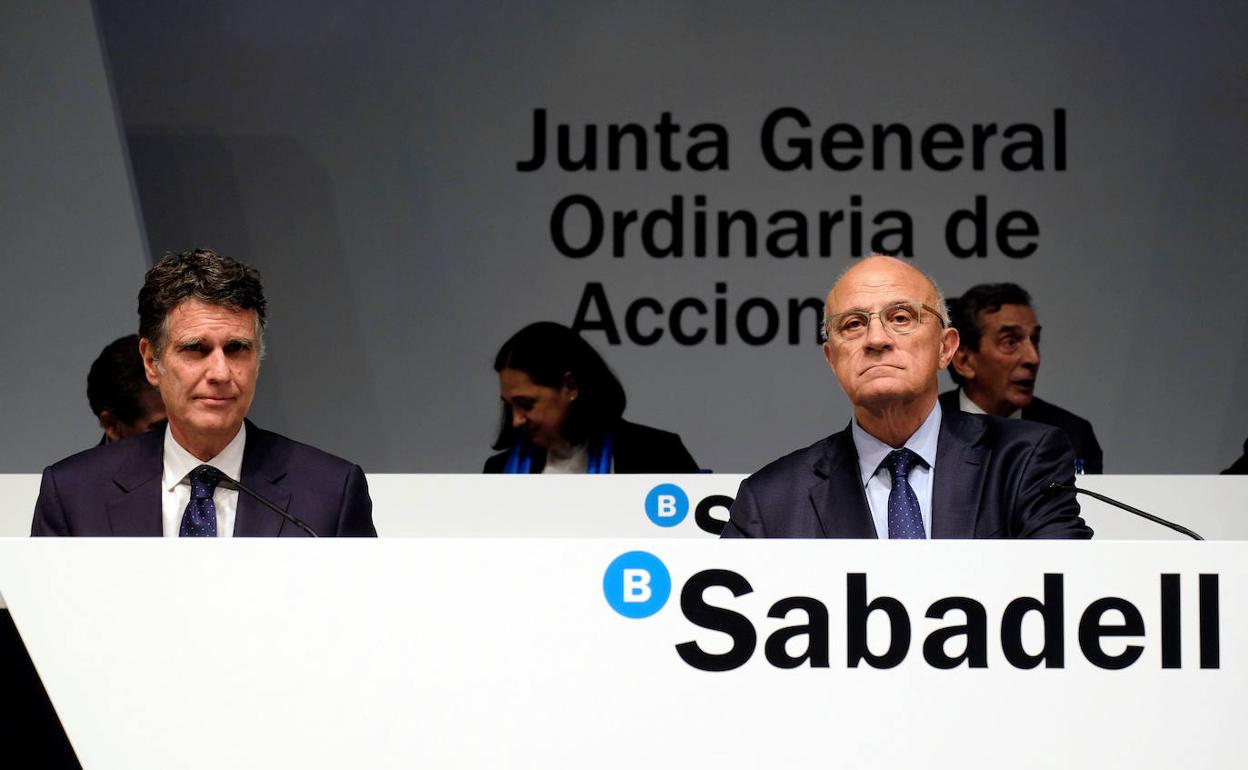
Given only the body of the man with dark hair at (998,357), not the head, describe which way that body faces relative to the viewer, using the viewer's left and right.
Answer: facing the viewer and to the right of the viewer

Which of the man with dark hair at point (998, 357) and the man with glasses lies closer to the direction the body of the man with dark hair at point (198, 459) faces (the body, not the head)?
the man with glasses

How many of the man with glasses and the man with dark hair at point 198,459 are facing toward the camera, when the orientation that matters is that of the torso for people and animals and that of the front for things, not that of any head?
2

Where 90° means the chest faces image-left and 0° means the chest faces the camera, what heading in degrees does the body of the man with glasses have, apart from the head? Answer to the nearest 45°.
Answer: approximately 0°

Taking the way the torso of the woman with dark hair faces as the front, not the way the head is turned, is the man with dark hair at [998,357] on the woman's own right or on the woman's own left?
on the woman's own left

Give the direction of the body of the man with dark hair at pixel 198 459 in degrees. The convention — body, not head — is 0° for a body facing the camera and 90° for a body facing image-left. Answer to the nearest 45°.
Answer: approximately 0°

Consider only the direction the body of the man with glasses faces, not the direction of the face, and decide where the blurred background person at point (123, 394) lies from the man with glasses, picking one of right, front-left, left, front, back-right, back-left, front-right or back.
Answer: back-right

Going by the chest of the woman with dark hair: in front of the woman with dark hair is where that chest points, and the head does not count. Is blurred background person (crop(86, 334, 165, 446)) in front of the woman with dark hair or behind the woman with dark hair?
in front

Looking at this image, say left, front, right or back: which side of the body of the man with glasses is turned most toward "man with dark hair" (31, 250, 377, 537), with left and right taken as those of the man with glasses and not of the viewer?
right

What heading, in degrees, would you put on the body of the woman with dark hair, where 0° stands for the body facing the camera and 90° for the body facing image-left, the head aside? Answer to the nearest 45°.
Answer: approximately 45°
